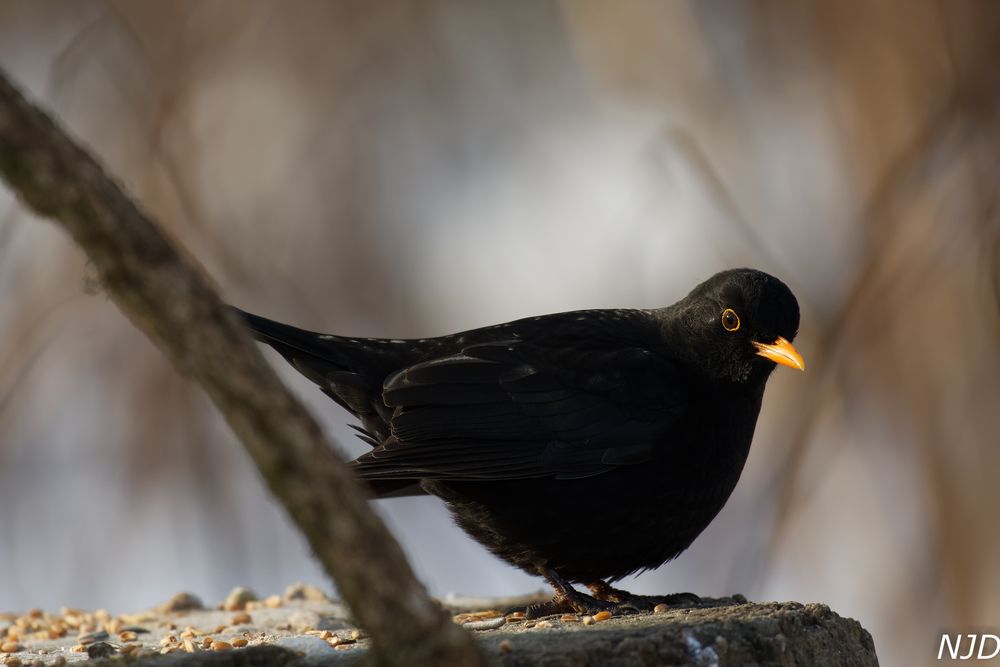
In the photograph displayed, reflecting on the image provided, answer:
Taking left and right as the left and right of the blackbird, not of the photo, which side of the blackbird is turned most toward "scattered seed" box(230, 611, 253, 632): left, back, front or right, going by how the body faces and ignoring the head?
back

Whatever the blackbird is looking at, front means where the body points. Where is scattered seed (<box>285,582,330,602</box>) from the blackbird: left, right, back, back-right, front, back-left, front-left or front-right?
back-left

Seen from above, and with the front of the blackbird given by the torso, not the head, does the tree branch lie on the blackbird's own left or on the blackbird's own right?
on the blackbird's own right

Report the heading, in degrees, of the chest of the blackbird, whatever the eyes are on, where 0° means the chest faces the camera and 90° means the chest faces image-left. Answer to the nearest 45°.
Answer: approximately 270°

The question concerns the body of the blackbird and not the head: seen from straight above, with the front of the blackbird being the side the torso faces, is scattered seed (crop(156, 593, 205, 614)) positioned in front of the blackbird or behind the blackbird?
behind
